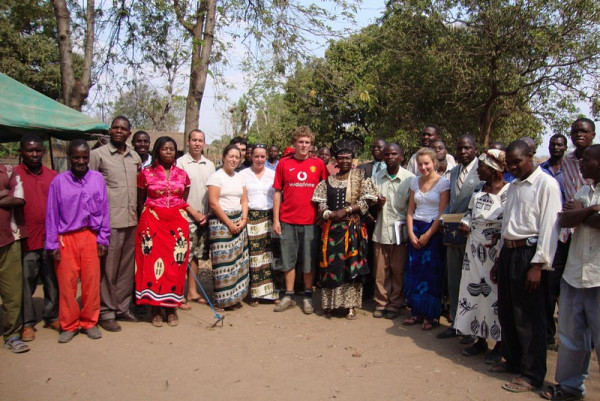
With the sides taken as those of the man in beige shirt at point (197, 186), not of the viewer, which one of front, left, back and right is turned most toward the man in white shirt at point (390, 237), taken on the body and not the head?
left

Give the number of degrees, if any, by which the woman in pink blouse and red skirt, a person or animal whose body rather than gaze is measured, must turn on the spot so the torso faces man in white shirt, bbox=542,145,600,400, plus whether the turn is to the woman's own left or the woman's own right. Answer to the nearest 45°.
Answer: approximately 45° to the woman's own left

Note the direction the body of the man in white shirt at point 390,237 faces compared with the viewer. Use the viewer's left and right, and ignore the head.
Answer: facing the viewer

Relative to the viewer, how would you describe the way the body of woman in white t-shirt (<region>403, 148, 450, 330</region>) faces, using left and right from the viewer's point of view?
facing the viewer and to the left of the viewer

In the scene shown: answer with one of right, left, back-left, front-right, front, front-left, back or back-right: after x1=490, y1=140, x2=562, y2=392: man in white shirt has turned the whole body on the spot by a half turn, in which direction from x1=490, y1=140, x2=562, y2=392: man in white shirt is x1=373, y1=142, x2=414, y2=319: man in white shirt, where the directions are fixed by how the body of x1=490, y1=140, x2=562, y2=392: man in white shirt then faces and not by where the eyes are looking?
left

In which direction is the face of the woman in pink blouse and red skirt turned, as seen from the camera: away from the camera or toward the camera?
toward the camera

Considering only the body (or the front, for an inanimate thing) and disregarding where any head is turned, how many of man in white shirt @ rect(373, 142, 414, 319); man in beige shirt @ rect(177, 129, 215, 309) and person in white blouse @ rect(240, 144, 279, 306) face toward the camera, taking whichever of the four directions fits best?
3

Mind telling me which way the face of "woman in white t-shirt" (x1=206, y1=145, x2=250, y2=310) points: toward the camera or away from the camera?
toward the camera

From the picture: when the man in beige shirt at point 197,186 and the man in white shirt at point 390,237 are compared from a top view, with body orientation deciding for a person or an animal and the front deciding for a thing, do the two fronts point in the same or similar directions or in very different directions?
same or similar directions

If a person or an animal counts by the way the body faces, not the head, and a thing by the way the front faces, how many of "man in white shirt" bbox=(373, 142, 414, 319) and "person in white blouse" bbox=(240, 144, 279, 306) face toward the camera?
2

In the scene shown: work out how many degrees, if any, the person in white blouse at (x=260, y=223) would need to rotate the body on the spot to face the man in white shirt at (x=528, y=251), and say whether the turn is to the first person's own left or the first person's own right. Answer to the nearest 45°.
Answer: approximately 45° to the first person's own left

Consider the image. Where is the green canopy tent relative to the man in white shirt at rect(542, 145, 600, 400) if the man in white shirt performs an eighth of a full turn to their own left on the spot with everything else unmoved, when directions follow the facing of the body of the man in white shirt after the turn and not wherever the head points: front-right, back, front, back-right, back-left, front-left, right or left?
right

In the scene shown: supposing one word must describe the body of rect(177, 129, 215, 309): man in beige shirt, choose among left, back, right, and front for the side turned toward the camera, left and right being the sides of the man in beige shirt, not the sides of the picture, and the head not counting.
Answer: front

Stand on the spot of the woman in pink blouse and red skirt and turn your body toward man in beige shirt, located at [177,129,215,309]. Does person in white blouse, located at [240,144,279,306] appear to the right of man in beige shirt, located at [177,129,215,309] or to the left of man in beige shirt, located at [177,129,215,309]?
right
